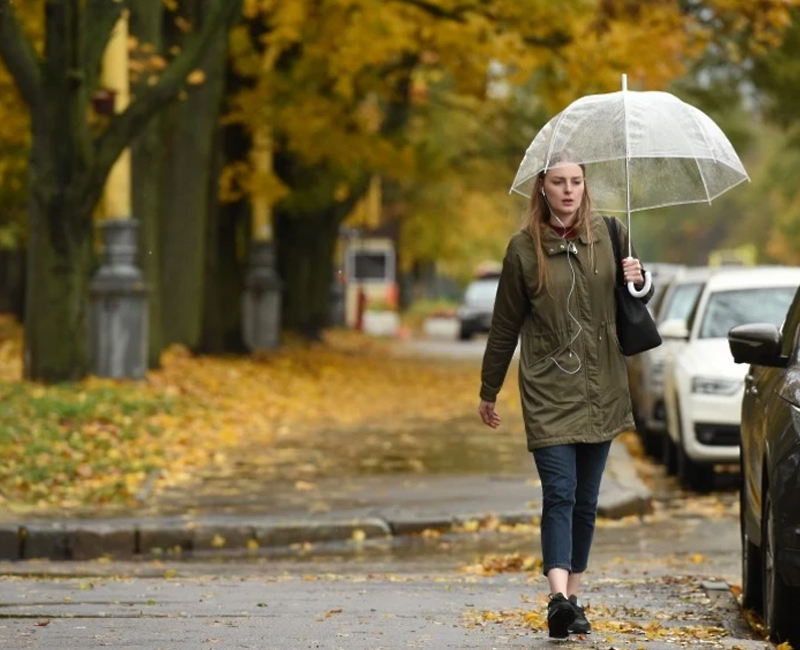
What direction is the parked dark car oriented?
toward the camera

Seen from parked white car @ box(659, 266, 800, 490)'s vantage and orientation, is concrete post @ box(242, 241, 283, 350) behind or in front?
behind

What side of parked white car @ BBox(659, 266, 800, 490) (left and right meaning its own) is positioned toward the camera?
front

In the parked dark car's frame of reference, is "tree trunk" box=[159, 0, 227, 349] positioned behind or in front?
behind

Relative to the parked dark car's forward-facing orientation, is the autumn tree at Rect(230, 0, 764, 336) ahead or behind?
behind

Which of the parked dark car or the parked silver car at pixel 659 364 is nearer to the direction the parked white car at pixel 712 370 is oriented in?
the parked dark car

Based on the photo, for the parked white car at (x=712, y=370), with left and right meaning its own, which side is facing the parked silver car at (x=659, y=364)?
back

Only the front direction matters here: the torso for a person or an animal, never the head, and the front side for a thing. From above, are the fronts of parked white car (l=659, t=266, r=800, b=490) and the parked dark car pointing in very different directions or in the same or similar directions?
same or similar directions

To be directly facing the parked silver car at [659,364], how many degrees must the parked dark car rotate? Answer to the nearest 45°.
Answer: approximately 180°

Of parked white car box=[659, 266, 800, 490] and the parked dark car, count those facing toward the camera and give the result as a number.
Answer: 2

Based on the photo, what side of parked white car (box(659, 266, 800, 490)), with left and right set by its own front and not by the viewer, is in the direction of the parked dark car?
front
